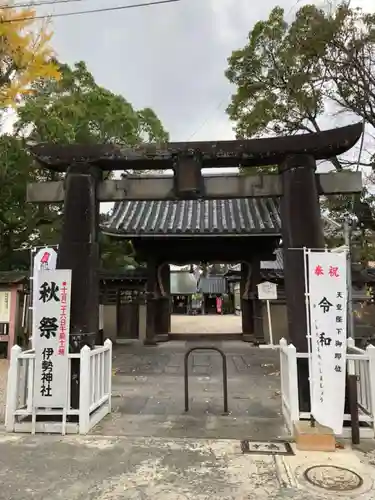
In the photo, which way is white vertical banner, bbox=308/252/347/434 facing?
toward the camera

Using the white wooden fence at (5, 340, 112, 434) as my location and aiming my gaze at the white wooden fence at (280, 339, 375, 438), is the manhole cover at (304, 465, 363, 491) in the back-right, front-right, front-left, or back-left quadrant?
front-right

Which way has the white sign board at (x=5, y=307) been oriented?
toward the camera

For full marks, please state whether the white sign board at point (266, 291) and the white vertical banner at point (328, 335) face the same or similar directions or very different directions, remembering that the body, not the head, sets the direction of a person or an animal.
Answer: same or similar directions

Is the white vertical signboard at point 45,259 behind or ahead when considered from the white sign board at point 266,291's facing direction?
ahead

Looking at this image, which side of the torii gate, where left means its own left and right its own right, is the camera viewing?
front

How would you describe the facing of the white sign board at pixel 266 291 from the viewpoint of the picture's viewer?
facing the viewer

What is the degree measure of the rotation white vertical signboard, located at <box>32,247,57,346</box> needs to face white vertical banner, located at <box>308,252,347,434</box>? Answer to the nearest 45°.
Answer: approximately 45° to its left

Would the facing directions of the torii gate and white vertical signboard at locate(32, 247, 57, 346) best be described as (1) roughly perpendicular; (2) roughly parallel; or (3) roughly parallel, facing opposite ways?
roughly parallel

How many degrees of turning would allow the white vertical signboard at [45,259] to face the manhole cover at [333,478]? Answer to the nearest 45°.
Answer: approximately 45° to its left

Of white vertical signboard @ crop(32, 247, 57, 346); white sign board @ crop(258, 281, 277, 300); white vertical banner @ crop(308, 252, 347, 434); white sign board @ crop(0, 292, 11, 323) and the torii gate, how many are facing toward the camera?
5

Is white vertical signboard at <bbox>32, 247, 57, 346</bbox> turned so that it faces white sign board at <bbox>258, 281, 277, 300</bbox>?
no

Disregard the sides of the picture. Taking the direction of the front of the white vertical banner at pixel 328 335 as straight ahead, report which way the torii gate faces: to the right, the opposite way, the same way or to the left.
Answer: the same way

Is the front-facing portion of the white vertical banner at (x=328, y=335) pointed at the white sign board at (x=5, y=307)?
no

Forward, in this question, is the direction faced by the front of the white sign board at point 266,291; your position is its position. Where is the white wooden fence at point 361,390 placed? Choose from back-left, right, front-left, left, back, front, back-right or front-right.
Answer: front

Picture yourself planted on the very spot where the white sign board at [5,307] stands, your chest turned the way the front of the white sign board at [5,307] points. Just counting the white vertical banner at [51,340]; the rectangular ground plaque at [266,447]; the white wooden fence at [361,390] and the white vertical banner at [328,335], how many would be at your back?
0
